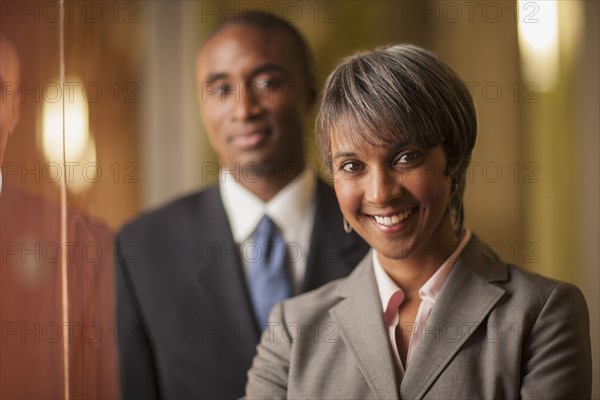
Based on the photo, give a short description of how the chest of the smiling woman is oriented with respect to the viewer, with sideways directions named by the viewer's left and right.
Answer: facing the viewer
